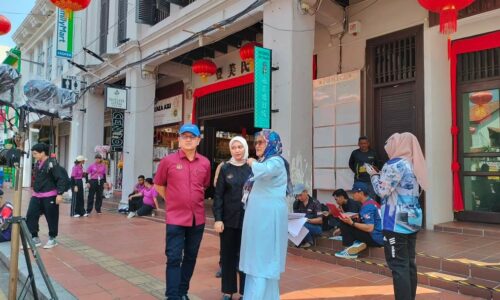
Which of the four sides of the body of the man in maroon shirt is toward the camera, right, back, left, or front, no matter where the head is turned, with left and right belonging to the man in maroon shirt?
front

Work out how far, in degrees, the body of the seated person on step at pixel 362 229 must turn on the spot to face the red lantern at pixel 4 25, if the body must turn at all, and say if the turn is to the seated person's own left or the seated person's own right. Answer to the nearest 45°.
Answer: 0° — they already face it

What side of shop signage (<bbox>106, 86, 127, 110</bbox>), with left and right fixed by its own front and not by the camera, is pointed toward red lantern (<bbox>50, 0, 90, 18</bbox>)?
front

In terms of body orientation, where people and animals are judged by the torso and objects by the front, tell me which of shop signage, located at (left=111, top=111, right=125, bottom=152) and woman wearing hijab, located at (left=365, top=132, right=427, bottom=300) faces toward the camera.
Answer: the shop signage

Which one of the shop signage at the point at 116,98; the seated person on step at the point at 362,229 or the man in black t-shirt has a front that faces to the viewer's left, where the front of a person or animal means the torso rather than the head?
the seated person on step

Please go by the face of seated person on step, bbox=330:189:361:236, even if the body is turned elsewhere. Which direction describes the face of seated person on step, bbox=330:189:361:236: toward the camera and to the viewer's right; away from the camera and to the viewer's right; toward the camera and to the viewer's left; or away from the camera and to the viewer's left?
toward the camera and to the viewer's left

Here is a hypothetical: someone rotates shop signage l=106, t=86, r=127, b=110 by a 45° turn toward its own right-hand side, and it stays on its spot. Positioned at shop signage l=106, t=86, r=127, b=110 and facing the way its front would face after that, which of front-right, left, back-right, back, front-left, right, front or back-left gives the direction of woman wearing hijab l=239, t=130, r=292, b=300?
front-left

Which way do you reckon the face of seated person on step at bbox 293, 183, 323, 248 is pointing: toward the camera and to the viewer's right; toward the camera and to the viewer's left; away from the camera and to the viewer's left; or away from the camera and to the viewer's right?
toward the camera and to the viewer's left

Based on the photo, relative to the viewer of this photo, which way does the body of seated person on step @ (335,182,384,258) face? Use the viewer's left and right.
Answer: facing to the left of the viewer

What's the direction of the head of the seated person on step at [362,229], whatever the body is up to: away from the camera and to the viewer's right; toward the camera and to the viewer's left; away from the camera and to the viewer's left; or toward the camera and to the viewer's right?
toward the camera and to the viewer's left

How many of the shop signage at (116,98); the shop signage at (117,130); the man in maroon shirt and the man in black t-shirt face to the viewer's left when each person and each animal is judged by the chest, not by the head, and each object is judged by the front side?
0
